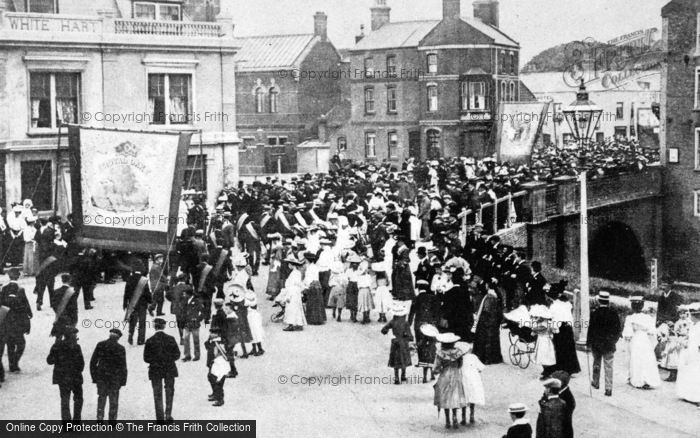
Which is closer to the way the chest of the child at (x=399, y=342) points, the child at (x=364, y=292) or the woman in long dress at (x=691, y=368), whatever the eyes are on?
the child

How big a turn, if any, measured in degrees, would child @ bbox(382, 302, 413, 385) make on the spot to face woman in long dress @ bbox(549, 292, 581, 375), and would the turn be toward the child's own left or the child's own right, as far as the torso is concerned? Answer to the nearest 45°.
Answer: approximately 90° to the child's own right

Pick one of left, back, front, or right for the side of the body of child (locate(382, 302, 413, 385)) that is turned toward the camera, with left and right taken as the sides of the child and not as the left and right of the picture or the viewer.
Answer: back

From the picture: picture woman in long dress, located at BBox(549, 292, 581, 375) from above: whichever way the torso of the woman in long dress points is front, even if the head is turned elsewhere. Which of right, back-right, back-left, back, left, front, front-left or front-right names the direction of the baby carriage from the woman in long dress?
front-left

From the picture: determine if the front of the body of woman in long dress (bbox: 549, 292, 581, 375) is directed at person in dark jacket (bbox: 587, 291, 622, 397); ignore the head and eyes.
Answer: no

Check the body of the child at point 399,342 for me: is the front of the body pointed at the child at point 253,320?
no

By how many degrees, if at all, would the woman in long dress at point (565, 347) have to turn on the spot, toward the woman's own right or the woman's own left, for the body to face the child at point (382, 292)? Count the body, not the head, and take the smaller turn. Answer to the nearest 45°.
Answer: approximately 45° to the woman's own left
